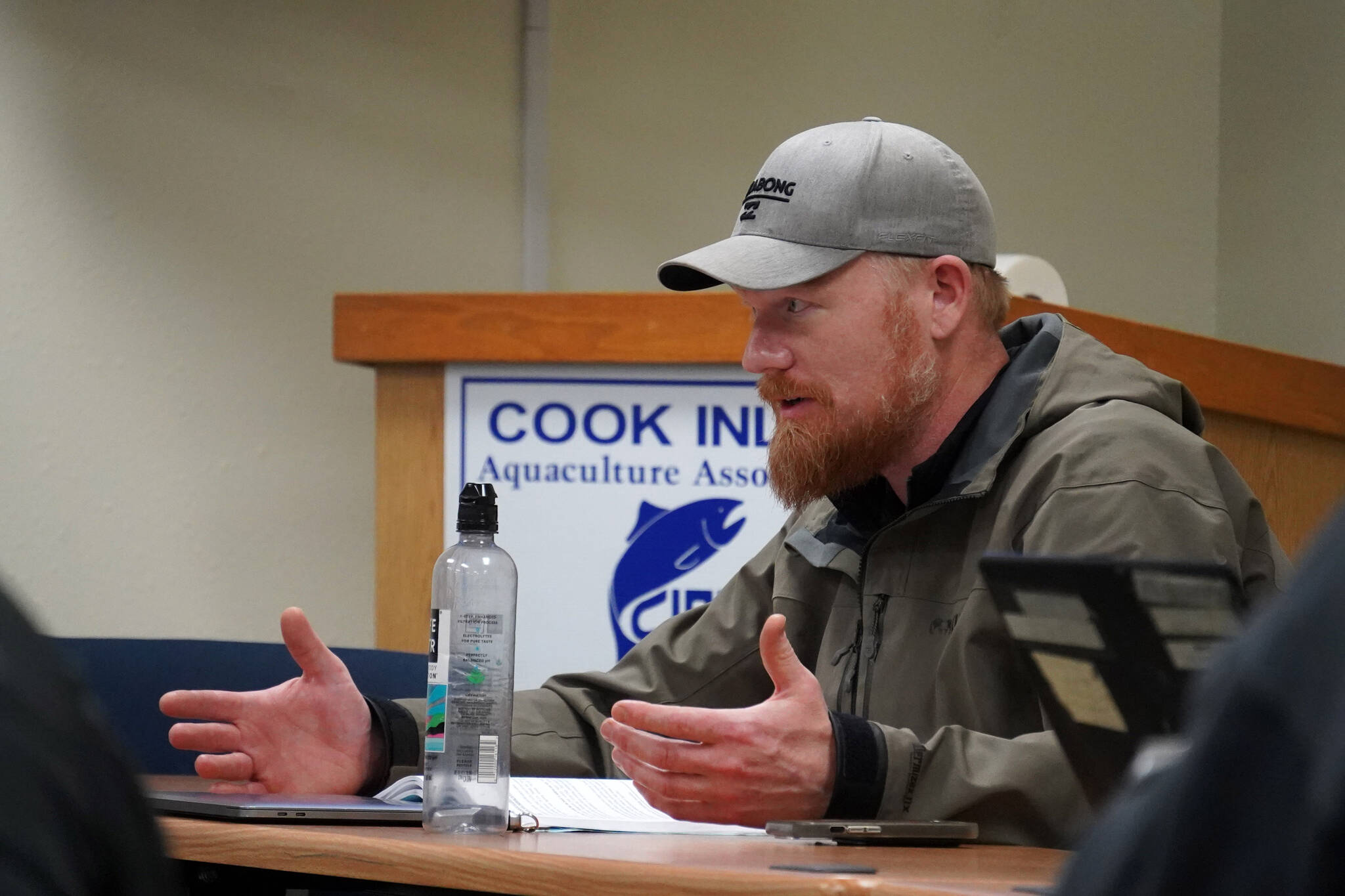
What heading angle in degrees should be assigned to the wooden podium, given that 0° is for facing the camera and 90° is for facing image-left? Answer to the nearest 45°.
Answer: approximately 0°

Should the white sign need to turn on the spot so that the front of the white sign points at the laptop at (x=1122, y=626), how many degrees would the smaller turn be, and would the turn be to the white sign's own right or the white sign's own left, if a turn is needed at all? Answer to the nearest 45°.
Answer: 0° — it already faces it

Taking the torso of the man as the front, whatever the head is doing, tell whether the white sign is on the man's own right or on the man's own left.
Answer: on the man's own right

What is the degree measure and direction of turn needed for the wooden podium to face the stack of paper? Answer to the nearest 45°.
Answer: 0° — it already faces it
